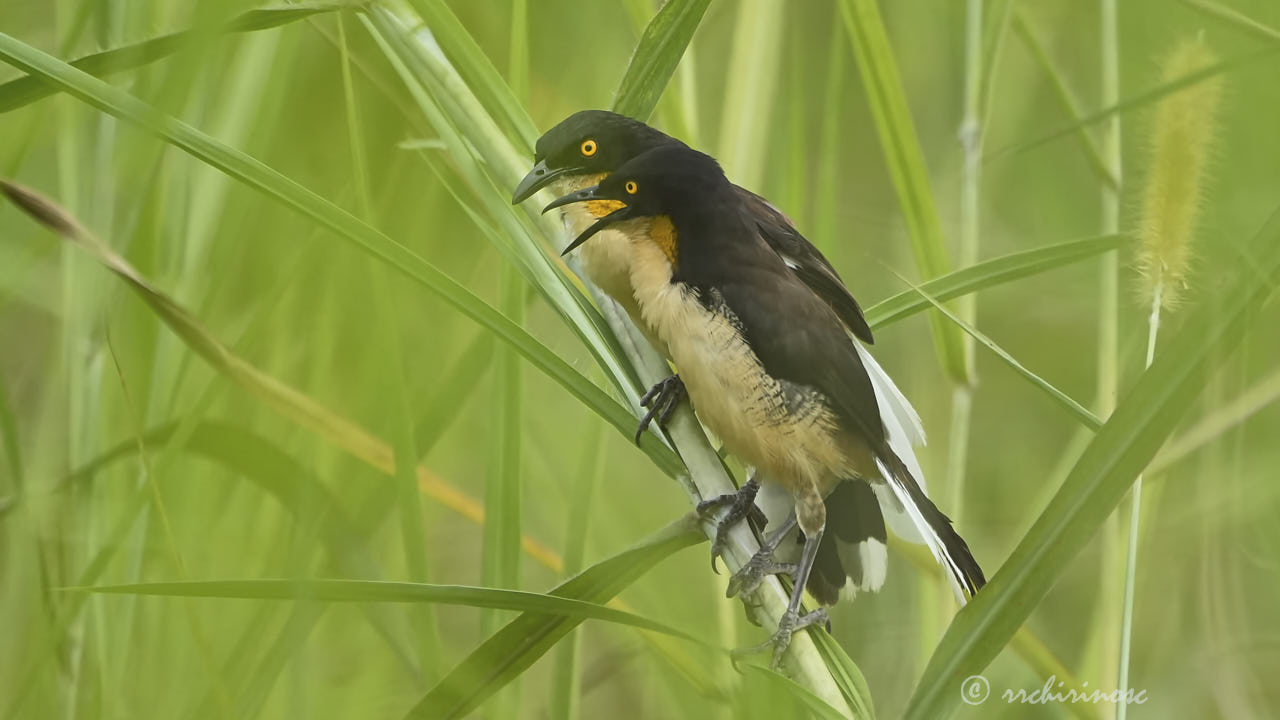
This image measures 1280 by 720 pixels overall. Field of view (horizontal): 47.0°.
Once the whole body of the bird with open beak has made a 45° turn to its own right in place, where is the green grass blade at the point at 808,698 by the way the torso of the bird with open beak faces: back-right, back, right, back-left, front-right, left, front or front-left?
back-left

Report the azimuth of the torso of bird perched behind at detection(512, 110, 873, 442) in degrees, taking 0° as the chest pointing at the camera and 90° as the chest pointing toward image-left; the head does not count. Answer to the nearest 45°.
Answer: approximately 90°

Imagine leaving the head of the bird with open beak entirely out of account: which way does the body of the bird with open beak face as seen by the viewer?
to the viewer's left
